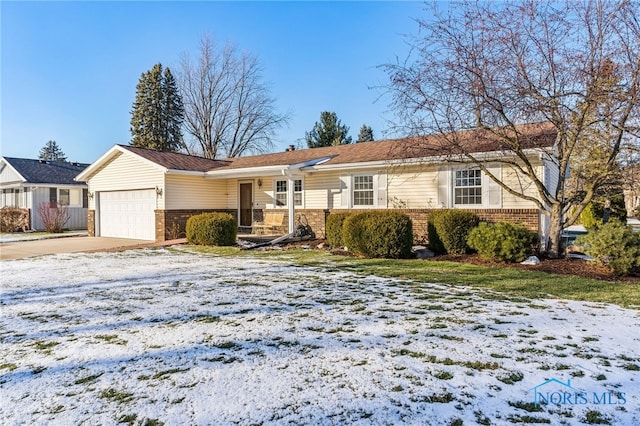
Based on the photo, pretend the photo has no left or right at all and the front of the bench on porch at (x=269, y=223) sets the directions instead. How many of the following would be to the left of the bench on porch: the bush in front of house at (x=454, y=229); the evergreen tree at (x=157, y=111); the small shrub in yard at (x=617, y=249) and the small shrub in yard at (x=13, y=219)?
2

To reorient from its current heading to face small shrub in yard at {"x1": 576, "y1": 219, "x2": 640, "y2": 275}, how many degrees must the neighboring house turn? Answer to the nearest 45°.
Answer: approximately 45° to its left

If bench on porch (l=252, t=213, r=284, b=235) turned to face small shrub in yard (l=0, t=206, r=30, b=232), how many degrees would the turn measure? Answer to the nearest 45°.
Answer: approximately 90° to its right

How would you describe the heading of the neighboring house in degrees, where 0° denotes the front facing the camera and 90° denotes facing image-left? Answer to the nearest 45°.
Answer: approximately 45°

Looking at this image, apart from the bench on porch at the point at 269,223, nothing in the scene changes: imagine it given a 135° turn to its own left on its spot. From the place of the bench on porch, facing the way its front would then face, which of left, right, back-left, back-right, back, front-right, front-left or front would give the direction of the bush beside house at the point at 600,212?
front

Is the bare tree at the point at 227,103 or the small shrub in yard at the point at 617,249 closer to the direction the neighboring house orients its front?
the small shrub in yard

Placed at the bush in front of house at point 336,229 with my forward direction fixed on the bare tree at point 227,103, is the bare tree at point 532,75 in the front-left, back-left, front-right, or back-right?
back-right

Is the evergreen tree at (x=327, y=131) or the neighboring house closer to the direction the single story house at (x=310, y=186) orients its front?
the neighboring house

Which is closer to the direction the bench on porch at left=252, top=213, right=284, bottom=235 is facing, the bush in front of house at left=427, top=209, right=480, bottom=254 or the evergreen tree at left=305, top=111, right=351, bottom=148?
the bush in front of house

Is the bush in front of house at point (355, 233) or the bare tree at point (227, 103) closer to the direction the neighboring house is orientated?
the bush in front of house
